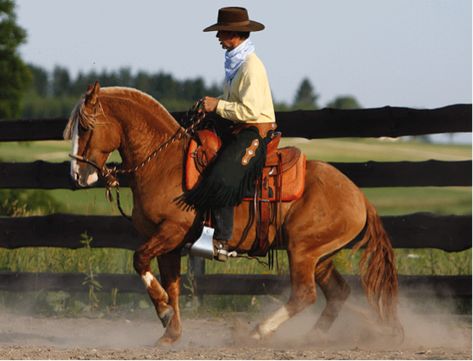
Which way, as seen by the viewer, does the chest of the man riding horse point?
to the viewer's left

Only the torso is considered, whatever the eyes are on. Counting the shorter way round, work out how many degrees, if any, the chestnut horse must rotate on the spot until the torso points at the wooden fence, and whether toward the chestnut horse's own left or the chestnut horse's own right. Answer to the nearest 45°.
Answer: approximately 135° to the chestnut horse's own right

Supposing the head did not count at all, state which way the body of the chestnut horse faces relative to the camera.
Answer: to the viewer's left

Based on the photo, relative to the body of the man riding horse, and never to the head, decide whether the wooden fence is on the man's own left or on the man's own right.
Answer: on the man's own right
